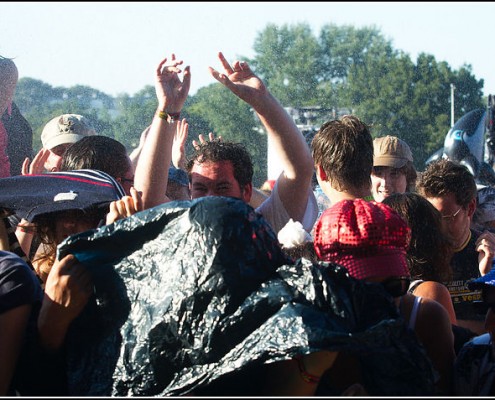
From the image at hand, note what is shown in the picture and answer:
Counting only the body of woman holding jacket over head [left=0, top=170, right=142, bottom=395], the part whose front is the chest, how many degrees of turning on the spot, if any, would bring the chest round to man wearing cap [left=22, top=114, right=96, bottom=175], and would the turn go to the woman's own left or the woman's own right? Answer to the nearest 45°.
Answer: approximately 135° to the woman's own left

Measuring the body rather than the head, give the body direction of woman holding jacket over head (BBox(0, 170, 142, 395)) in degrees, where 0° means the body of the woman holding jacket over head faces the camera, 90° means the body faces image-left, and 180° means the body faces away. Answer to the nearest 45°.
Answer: approximately 315°

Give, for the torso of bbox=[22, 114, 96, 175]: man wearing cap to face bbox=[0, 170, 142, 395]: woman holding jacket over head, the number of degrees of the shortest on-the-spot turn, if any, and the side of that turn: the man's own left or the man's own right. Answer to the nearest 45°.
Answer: approximately 45° to the man's own right

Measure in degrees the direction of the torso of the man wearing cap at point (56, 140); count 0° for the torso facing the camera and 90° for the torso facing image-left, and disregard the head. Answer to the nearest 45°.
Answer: approximately 315°

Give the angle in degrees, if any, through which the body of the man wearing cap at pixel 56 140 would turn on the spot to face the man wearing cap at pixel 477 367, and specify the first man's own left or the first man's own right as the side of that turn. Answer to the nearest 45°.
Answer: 0° — they already face them
